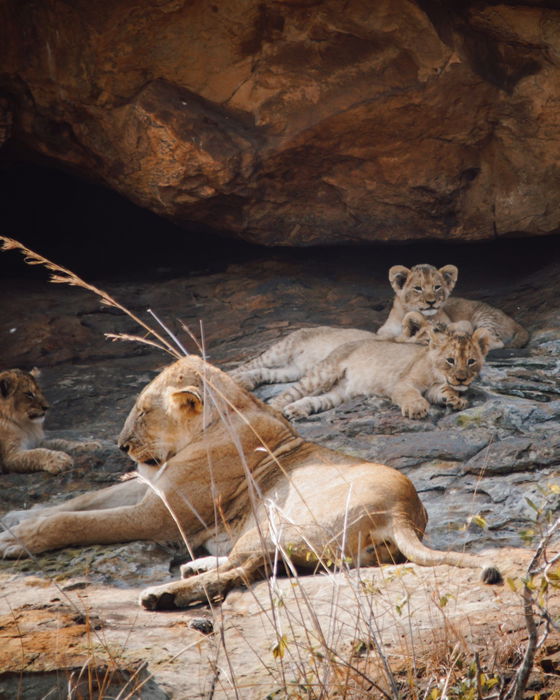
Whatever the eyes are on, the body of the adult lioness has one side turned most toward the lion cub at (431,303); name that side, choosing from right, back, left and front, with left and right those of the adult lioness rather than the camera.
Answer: right

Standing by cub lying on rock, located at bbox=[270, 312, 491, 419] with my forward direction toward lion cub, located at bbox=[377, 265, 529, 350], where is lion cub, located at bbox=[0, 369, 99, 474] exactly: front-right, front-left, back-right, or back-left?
back-left

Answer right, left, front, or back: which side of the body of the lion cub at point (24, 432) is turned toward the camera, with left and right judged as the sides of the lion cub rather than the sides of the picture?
right

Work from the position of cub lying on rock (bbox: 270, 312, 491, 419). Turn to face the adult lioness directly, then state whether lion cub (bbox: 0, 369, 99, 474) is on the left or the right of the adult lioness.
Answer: right

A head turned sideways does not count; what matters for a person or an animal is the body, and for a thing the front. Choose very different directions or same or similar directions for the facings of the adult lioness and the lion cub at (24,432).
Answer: very different directions

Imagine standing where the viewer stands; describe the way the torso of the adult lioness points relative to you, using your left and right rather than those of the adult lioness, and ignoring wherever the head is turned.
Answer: facing to the left of the viewer

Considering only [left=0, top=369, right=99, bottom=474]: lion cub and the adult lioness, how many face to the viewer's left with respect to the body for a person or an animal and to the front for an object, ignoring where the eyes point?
1

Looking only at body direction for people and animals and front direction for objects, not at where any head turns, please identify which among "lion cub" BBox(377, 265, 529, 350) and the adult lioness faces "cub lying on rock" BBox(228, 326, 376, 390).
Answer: the lion cub
